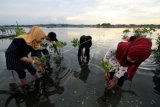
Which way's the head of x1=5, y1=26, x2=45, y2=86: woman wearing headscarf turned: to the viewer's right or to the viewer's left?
to the viewer's right

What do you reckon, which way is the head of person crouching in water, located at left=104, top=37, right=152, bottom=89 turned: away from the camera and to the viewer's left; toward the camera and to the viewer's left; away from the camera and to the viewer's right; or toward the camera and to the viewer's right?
toward the camera and to the viewer's left

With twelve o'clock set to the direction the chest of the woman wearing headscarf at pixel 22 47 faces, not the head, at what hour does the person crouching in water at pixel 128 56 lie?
The person crouching in water is roughly at 1 o'clock from the woman wearing headscarf.

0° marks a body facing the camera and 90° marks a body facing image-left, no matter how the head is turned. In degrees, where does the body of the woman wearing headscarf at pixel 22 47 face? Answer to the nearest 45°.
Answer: approximately 270°
